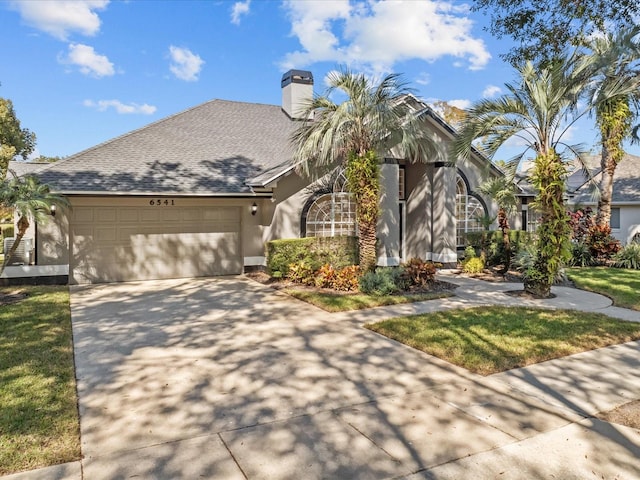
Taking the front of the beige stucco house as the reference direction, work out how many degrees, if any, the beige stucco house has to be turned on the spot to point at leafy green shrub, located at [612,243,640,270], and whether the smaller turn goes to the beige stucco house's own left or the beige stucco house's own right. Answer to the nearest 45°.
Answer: approximately 90° to the beige stucco house's own left

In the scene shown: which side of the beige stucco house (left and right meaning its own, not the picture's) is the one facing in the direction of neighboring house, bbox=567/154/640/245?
left

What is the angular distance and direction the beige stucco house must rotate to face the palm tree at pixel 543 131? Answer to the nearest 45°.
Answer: approximately 45° to its left

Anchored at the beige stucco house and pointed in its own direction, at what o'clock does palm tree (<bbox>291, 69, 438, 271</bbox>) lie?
The palm tree is roughly at 10 o'clock from the beige stucco house.

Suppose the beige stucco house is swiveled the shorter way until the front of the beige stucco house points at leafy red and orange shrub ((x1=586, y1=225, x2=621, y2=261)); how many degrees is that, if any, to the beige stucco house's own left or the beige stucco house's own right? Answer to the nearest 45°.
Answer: approximately 90° to the beige stucco house's own left

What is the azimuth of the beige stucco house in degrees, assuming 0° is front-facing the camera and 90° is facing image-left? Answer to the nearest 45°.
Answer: approximately 0°

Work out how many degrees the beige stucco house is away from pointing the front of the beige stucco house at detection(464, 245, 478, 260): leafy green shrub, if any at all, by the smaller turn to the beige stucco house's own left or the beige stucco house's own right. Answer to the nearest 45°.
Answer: approximately 90° to the beige stucco house's own left

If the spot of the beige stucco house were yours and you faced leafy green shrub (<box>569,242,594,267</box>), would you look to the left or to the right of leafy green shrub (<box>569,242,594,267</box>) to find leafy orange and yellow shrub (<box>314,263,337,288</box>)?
right

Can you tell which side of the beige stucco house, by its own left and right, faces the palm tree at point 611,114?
left

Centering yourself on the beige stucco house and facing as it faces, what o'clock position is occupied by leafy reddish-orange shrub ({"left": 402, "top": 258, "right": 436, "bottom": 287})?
The leafy reddish-orange shrub is roughly at 10 o'clock from the beige stucco house.
